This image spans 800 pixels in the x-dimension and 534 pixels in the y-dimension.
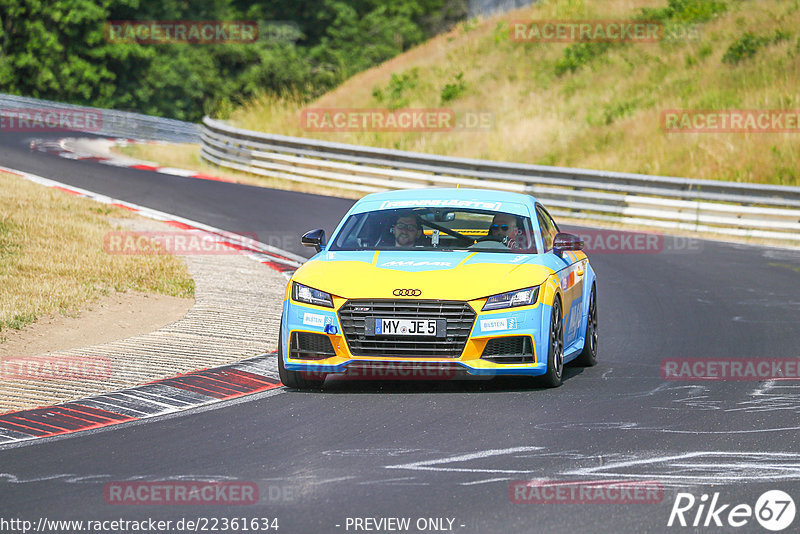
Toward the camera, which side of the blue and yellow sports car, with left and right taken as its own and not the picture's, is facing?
front

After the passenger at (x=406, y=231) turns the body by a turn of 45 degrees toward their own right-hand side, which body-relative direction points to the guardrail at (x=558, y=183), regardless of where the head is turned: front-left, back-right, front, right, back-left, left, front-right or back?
back-right

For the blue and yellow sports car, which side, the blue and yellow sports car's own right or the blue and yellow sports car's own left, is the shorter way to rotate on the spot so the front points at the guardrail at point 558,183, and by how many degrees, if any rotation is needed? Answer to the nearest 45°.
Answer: approximately 180°

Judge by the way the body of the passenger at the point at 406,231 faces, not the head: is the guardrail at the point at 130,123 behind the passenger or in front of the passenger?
behind

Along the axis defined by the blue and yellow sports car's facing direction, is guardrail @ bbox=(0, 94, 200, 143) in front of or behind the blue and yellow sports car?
behind

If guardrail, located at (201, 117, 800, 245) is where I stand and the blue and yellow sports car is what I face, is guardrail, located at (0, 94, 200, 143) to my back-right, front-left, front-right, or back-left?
back-right

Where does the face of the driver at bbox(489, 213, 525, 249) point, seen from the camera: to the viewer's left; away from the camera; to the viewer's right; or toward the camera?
toward the camera

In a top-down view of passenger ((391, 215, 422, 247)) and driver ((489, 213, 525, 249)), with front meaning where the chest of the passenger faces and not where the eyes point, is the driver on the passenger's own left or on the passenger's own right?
on the passenger's own left

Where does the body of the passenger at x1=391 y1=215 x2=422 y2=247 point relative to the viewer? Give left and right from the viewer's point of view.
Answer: facing the viewer
